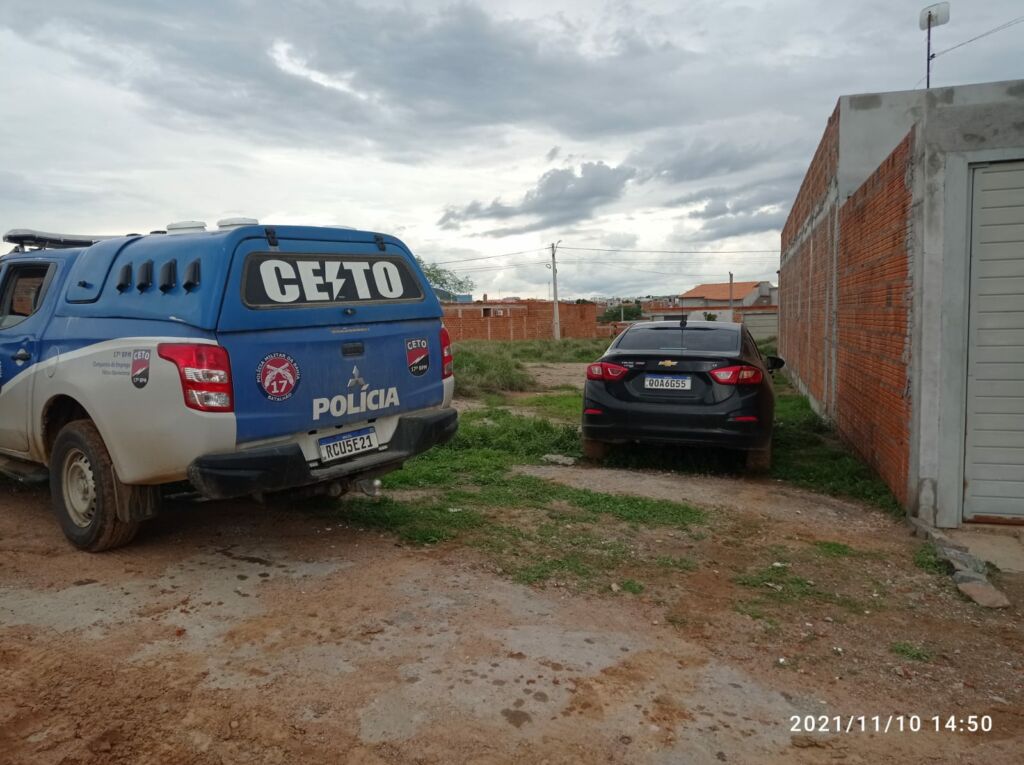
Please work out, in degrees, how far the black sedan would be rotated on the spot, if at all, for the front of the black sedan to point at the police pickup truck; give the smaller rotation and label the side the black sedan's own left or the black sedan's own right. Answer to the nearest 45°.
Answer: approximately 135° to the black sedan's own left

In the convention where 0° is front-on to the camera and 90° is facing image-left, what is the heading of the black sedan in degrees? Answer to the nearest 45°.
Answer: approximately 180°

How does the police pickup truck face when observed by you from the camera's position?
facing away from the viewer and to the left of the viewer

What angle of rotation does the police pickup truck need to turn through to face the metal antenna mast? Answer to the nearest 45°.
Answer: approximately 135° to its right

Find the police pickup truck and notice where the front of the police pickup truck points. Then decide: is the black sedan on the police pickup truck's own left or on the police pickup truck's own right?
on the police pickup truck's own right
